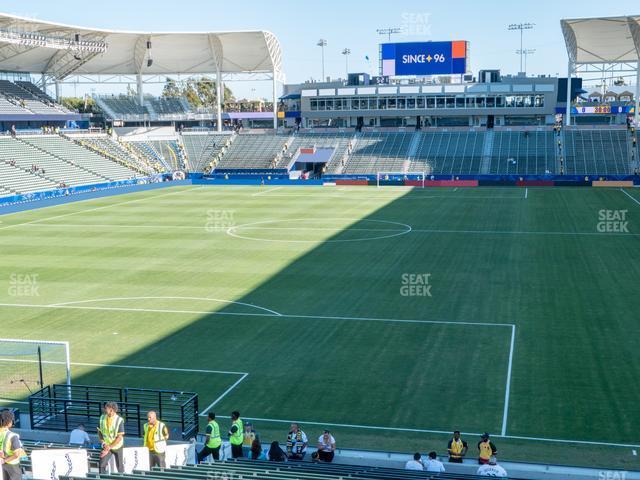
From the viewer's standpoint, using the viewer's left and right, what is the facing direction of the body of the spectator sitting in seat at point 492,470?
facing away from the viewer

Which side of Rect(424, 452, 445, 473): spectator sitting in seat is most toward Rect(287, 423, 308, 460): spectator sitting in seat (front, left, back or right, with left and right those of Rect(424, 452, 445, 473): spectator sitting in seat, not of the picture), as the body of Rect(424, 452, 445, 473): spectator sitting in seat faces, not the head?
left

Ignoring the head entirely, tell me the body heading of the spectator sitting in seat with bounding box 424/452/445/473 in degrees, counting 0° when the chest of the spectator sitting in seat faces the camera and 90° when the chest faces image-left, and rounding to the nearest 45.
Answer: approximately 180°

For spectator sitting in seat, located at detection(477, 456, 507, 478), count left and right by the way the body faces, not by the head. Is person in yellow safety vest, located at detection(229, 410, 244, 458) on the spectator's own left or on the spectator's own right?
on the spectator's own left
